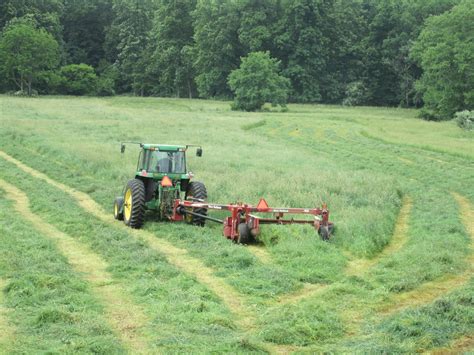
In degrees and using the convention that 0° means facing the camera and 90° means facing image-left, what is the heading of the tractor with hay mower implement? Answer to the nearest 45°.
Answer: approximately 135°

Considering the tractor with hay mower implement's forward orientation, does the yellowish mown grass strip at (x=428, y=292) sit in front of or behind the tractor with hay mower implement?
behind

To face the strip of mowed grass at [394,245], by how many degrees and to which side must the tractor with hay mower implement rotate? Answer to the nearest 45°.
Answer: approximately 135° to its right

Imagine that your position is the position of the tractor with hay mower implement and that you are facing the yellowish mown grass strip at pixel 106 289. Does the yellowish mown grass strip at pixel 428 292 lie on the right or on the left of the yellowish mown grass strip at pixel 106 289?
left
